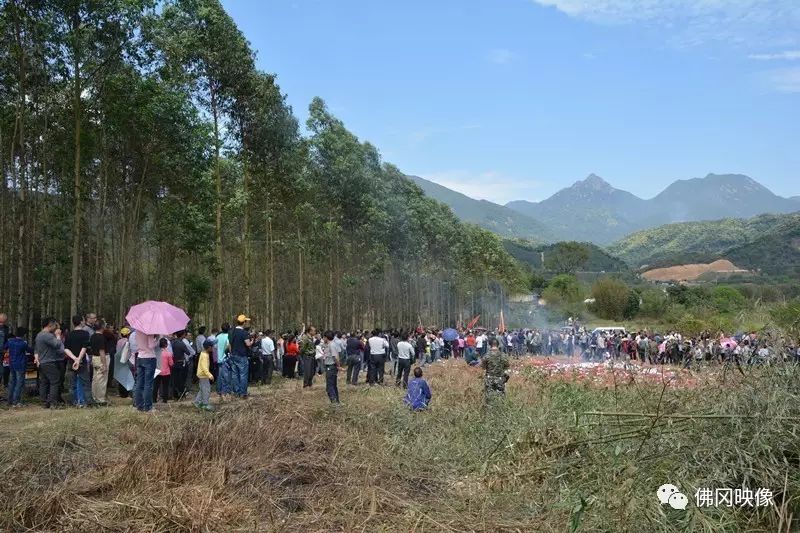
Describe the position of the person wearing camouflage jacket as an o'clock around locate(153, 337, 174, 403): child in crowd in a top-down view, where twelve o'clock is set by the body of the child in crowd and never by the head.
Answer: The person wearing camouflage jacket is roughly at 3 o'clock from the child in crowd.

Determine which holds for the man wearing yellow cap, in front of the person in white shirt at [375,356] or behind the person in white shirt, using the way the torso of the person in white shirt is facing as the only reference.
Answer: behind

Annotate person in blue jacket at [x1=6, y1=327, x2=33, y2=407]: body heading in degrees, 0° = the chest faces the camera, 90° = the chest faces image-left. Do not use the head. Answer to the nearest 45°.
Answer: approximately 225°

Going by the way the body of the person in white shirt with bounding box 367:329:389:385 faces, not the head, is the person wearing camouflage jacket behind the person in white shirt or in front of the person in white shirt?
behind

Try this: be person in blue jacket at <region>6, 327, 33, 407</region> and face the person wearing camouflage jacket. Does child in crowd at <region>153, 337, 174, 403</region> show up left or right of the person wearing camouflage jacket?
left

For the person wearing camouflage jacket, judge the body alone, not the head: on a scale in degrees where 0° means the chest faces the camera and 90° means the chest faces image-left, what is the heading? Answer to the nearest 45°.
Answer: approximately 180°

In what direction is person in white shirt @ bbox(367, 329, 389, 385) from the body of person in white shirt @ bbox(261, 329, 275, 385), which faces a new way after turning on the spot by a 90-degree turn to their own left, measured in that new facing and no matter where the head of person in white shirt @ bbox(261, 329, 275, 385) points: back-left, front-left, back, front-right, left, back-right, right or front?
back-right

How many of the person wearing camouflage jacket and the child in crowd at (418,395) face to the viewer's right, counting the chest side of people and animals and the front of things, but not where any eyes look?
0

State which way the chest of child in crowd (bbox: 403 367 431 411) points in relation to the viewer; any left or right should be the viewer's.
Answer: facing away from the viewer

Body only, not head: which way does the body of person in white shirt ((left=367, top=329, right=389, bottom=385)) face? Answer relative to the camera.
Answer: away from the camera

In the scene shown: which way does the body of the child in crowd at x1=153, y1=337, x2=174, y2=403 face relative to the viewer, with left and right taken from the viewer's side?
facing away from the viewer and to the right of the viewer
